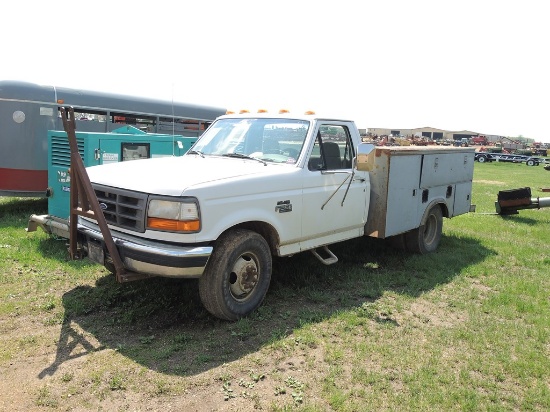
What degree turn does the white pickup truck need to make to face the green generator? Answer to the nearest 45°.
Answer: approximately 90° to its right

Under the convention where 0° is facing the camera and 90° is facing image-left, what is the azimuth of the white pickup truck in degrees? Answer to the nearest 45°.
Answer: approximately 45°
